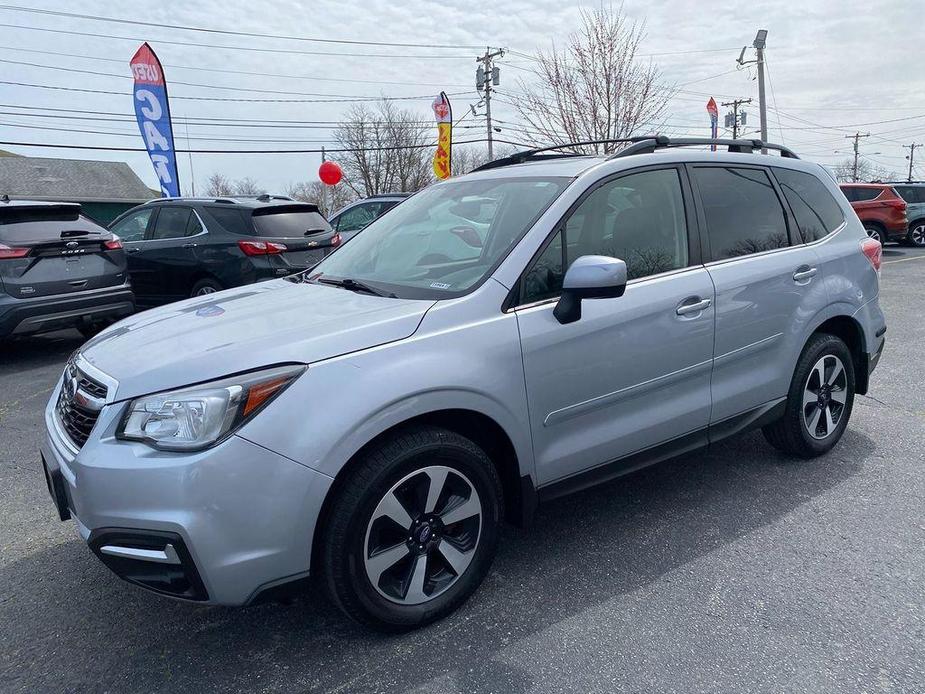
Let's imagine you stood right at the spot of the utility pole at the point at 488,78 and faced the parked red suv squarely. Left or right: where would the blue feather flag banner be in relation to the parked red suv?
right

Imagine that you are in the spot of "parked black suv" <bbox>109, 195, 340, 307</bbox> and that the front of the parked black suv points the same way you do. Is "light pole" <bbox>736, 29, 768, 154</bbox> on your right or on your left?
on your right

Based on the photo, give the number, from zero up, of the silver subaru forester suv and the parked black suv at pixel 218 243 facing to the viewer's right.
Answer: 0

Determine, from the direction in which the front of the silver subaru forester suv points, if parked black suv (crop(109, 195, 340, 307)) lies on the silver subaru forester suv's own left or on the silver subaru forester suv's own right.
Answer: on the silver subaru forester suv's own right

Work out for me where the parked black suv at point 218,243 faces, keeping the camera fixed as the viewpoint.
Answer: facing away from the viewer and to the left of the viewer

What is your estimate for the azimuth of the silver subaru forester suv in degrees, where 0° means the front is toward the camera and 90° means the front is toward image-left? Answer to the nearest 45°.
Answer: approximately 45°

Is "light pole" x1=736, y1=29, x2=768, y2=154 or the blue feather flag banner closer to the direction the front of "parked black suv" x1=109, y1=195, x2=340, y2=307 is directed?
the blue feather flag banner

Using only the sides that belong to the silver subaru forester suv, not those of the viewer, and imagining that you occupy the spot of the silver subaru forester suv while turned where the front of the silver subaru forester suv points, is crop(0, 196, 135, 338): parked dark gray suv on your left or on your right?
on your right

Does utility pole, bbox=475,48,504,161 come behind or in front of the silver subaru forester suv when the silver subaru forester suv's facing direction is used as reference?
behind

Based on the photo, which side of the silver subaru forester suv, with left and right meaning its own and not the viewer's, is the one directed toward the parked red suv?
back

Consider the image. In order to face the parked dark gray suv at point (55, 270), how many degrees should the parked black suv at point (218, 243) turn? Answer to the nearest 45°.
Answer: approximately 90° to its left

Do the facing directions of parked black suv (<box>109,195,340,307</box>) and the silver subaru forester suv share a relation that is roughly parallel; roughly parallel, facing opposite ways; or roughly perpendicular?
roughly perpendicular
